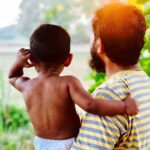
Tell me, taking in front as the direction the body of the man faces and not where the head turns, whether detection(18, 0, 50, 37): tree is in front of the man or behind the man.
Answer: in front

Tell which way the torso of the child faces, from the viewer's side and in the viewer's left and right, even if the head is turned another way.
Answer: facing away from the viewer

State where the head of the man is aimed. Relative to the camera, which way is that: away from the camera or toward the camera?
away from the camera

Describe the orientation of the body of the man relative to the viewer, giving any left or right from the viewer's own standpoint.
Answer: facing away from the viewer and to the left of the viewer

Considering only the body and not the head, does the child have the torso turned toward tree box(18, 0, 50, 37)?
yes

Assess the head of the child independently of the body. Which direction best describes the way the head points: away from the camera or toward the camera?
away from the camera
